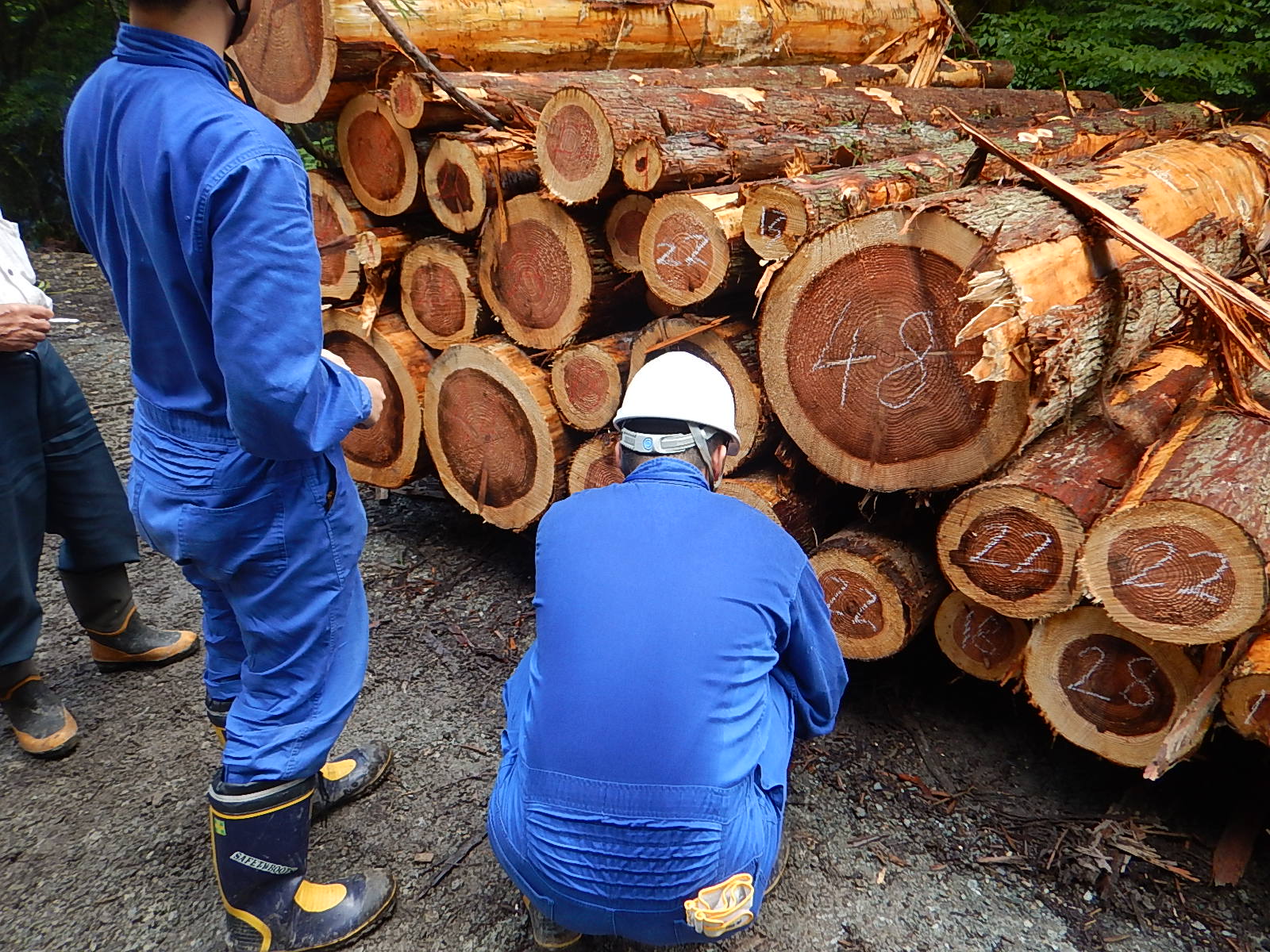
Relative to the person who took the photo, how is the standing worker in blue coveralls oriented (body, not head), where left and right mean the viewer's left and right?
facing away from the viewer and to the right of the viewer

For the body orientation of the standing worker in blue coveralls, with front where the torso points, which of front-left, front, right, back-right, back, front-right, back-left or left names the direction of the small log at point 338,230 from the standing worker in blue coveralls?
front-left

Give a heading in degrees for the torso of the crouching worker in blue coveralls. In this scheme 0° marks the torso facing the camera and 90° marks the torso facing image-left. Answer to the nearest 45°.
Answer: approximately 180°

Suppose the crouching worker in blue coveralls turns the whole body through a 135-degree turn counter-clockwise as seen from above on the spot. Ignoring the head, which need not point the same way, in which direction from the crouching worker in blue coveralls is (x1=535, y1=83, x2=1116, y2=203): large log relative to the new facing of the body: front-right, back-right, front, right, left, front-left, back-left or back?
back-right

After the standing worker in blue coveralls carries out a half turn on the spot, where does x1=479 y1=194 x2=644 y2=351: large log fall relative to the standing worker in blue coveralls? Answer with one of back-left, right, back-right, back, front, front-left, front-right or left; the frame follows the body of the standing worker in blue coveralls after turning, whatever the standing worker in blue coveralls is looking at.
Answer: back

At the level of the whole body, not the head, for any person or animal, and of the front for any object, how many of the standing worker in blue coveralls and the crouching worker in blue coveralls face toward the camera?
0

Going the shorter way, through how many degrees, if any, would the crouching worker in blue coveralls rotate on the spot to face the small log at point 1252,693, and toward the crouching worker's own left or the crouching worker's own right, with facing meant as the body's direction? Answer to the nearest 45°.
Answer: approximately 90° to the crouching worker's own right

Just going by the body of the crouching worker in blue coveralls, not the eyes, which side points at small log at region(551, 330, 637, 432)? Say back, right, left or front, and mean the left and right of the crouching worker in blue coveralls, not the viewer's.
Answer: front

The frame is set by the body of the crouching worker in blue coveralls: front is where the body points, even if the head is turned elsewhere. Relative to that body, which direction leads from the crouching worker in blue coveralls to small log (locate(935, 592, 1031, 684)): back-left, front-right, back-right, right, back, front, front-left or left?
front-right

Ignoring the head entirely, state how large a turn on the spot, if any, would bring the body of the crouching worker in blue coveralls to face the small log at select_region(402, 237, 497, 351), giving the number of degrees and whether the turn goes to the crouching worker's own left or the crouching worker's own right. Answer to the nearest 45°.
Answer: approximately 45° to the crouching worker's own left
